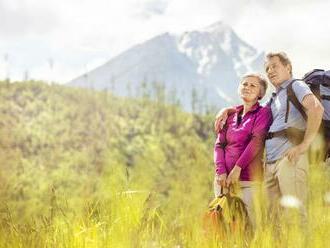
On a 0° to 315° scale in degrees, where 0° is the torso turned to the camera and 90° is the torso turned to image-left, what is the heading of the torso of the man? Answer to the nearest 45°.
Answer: approximately 45°

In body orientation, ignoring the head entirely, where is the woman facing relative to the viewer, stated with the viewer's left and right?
facing the viewer and to the left of the viewer

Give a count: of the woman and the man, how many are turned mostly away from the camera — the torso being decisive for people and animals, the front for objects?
0

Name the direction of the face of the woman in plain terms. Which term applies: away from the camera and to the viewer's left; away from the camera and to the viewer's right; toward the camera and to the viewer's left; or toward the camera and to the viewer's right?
toward the camera and to the viewer's left
